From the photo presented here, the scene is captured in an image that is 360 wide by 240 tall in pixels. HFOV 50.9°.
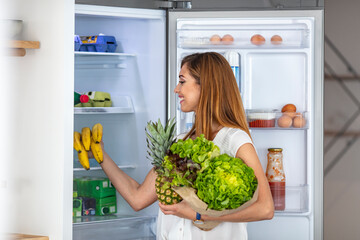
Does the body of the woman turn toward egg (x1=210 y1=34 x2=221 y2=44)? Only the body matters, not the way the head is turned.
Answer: no

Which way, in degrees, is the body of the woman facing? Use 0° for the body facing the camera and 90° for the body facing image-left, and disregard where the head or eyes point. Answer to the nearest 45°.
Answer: approximately 45°

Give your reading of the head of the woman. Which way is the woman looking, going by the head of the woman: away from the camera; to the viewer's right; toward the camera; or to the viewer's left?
to the viewer's left

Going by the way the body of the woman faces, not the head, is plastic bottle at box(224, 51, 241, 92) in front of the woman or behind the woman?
behind

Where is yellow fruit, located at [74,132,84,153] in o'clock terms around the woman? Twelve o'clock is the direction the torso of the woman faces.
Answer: The yellow fruit is roughly at 2 o'clock from the woman.

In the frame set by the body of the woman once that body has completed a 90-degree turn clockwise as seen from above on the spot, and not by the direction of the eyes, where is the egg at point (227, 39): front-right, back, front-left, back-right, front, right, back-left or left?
front-right

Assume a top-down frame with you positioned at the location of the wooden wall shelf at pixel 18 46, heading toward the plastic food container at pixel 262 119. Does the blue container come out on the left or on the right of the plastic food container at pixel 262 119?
left

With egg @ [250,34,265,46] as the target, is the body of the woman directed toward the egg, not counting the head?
no
